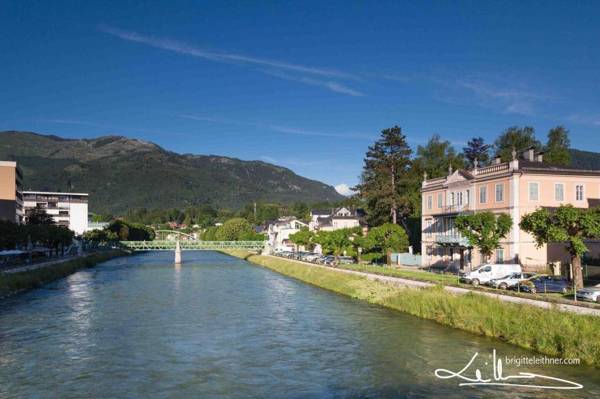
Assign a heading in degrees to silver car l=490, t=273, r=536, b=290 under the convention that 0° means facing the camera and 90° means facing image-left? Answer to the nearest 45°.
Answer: approximately 45°

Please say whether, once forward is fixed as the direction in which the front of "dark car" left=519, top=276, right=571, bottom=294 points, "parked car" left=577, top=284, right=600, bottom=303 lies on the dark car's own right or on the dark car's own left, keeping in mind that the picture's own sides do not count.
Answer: on the dark car's own left

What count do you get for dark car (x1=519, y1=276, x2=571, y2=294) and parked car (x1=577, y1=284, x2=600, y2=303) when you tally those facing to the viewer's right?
0

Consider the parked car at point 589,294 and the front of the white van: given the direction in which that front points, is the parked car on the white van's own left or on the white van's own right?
on the white van's own left

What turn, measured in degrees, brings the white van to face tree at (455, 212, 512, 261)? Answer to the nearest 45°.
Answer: approximately 135° to its right
